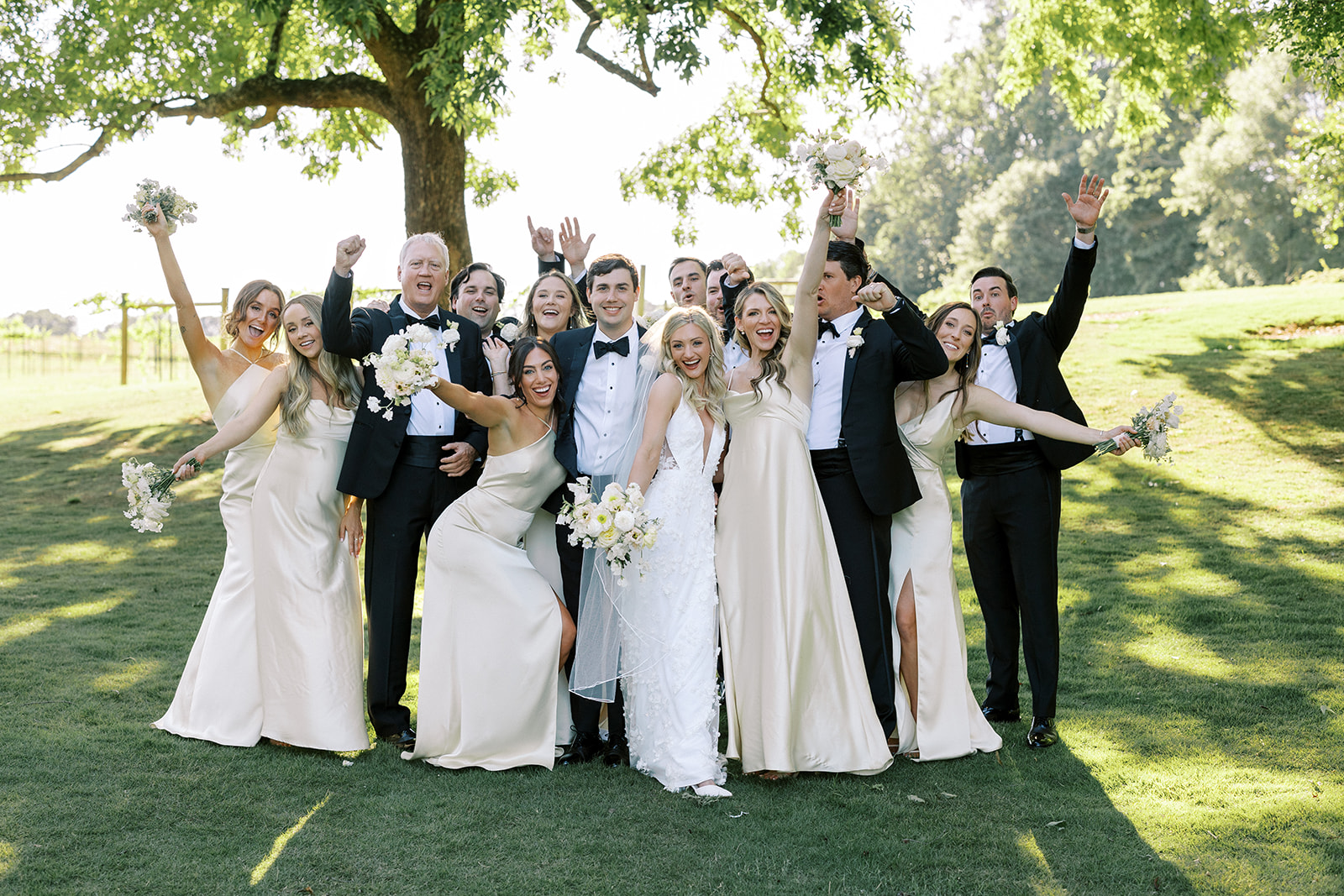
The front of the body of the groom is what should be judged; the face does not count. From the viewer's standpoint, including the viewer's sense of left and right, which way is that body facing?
facing the viewer

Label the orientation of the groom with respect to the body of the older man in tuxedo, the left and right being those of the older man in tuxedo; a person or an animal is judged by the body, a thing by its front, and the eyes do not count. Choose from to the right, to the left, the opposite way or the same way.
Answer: the same way

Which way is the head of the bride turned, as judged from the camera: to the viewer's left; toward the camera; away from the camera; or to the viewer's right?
toward the camera

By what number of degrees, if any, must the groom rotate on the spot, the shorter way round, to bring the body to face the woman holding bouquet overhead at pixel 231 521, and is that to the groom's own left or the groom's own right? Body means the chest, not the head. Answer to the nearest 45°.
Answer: approximately 90° to the groom's own right

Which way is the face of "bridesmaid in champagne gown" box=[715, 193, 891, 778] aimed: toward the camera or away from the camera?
toward the camera

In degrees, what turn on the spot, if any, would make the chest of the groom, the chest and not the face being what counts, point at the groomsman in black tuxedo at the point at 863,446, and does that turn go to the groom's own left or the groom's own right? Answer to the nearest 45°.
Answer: approximately 90° to the groom's own left

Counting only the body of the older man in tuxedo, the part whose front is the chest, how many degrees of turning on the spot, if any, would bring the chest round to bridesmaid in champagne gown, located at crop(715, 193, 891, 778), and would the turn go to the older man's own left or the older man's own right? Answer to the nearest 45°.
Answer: approximately 45° to the older man's own left

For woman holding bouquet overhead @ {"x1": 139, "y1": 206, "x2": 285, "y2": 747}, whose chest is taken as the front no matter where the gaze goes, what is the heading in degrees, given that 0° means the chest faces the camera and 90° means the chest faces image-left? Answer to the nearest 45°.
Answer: approximately 315°

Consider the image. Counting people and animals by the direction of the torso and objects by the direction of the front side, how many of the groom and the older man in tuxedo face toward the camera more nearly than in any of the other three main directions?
2

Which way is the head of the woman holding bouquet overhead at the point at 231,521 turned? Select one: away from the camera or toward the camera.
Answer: toward the camera

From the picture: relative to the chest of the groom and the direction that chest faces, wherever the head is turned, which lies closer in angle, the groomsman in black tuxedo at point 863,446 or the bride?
the bride

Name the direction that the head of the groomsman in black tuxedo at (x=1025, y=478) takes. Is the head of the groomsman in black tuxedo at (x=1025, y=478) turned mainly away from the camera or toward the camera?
toward the camera

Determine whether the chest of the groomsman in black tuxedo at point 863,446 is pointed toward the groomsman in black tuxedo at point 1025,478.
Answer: no

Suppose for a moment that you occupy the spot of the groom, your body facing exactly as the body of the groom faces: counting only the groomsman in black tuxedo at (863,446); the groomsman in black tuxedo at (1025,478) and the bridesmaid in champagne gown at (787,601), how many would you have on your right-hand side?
0

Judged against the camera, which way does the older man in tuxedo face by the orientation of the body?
toward the camera
